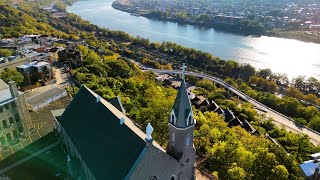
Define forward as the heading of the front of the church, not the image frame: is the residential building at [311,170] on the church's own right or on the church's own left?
on the church's own left

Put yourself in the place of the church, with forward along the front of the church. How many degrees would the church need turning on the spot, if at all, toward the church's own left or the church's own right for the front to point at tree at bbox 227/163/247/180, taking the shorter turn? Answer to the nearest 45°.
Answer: approximately 45° to the church's own left

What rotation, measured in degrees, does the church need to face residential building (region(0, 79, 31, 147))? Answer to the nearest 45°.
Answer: approximately 180°

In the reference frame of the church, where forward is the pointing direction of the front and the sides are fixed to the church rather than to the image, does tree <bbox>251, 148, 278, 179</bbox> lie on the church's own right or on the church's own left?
on the church's own left

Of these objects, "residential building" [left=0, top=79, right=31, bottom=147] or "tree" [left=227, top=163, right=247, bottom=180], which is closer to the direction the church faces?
the tree

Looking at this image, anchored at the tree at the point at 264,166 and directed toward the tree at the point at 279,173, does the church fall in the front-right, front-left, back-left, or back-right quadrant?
back-right

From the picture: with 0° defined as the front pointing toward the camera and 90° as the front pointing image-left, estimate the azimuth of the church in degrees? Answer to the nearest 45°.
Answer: approximately 315°

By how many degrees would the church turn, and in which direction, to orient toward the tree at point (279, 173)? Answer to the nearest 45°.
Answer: approximately 45° to its left

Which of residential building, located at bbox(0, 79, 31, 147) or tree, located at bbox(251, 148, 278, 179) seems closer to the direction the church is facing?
the tree
